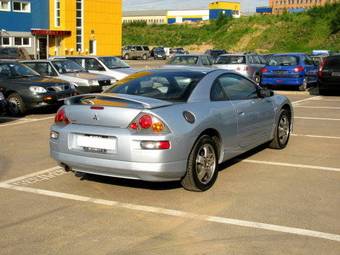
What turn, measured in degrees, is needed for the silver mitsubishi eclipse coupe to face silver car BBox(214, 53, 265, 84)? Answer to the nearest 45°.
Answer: approximately 45° to its left

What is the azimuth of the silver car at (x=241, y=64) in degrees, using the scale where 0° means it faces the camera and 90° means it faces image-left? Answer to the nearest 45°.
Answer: approximately 225°

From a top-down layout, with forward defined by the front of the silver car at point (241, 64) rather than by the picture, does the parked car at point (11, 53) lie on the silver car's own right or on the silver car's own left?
on the silver car's own left

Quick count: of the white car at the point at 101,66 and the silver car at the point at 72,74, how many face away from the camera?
0

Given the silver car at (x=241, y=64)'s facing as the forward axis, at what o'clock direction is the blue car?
The blue car is roughly at 3 o'clock from the silver car.

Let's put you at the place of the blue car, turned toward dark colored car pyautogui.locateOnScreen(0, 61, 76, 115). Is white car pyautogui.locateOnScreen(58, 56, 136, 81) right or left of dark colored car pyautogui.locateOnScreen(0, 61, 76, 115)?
right

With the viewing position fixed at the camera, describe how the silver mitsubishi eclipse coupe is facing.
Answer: facing away from the viewer and to the right of the viewer

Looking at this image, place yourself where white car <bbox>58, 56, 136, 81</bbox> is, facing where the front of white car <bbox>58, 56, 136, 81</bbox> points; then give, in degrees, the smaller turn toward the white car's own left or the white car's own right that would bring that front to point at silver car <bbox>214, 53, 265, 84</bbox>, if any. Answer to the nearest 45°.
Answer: approximately 45° to the white car's own left

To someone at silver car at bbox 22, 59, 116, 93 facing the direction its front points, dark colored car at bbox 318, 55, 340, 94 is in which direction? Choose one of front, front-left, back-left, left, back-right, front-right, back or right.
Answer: front-left

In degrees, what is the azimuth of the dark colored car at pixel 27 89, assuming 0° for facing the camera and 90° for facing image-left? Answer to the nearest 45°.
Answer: approximately 315°

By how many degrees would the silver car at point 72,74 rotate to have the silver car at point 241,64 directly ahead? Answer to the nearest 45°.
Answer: approximately 90° to its left

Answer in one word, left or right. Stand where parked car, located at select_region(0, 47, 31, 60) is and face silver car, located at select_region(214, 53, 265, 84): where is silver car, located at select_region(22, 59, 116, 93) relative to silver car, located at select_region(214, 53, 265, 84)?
right

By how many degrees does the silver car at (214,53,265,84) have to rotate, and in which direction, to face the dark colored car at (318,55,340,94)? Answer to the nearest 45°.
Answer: approximately 90° to its right

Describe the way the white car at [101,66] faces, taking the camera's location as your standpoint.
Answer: facing the viewer and to the right of the viewer

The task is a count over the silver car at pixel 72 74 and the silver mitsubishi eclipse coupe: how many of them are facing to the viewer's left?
0

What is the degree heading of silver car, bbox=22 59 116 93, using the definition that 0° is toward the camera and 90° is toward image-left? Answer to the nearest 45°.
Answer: approximately 315°

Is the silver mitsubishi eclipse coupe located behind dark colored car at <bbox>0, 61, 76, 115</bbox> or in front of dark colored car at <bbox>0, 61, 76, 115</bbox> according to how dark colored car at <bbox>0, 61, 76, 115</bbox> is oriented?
in front

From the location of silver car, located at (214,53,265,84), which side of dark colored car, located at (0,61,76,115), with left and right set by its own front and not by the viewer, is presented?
left
